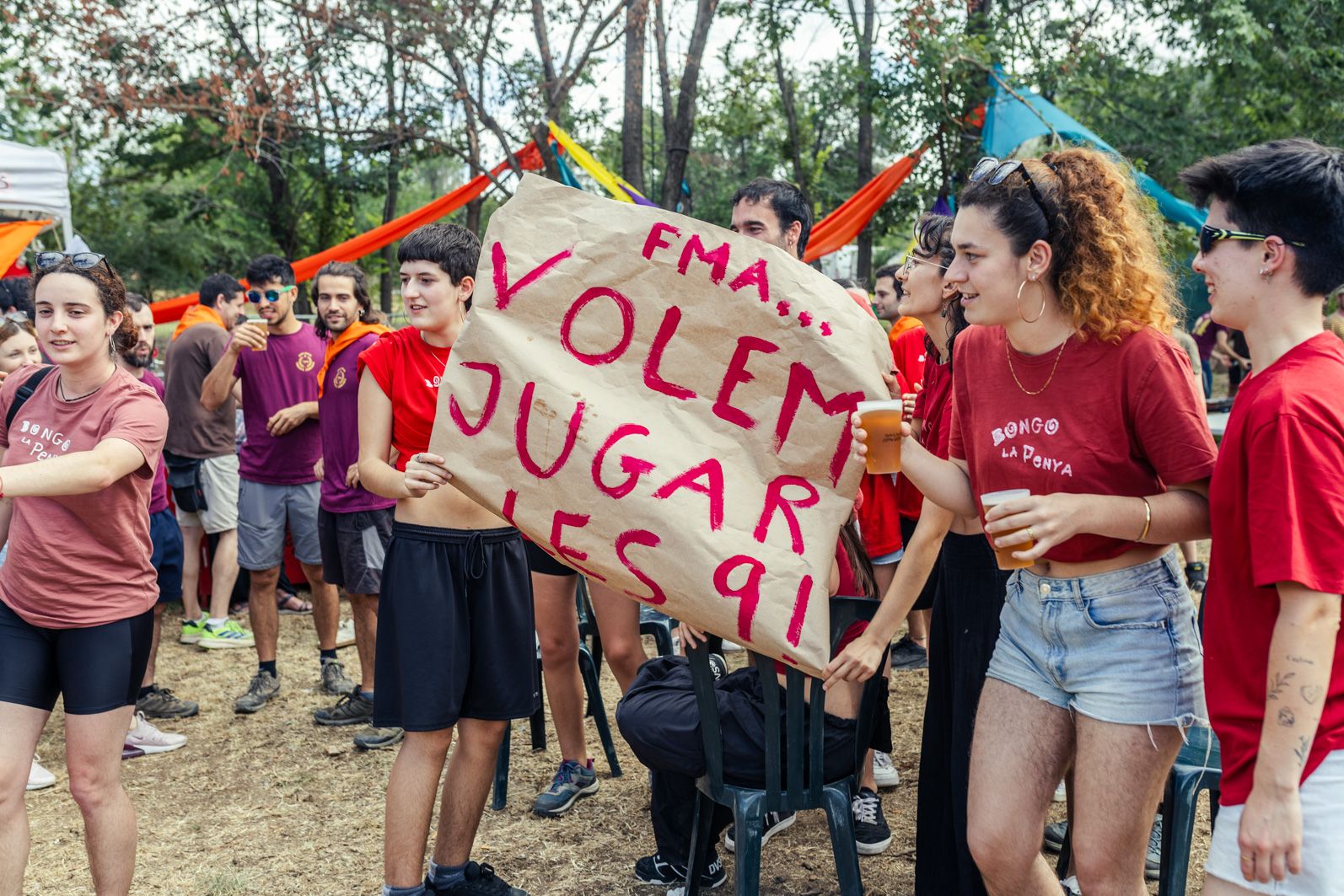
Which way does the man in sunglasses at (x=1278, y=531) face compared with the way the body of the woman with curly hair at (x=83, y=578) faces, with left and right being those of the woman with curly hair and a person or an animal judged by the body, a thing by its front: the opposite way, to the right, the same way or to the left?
to the right

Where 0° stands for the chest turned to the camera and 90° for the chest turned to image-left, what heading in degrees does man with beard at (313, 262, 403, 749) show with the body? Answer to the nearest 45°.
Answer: approximately 45°

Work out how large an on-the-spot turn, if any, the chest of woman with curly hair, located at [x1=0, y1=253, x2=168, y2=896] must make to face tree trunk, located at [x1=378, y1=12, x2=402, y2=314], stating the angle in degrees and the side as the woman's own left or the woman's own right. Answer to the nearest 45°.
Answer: approximately 135° to the woman's own right

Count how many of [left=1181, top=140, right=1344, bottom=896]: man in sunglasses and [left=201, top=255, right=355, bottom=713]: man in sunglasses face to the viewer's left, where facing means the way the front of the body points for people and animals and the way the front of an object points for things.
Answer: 1

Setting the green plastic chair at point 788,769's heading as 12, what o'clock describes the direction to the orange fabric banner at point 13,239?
The orange fabric banner is roughly at 12 o'clock from the green plastic chair.

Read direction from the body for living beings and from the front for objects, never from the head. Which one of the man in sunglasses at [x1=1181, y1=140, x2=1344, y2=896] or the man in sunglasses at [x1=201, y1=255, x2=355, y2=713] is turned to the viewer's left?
the man in sunglasses at [x1=1181, y1=140, x2=1344, y2=896]

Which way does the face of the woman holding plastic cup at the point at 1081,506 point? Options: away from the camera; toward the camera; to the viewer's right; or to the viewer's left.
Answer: to the viewer's left

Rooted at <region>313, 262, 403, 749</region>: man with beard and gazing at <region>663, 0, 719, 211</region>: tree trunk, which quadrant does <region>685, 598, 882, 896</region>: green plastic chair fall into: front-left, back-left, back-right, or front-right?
back-right

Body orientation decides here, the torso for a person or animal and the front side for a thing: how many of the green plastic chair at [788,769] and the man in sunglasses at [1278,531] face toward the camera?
0

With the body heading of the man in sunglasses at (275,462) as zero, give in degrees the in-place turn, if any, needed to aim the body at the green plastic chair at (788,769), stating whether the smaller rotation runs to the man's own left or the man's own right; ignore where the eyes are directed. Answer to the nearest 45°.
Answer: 0° — they already face it

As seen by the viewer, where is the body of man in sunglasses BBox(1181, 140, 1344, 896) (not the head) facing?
to the viewer's left

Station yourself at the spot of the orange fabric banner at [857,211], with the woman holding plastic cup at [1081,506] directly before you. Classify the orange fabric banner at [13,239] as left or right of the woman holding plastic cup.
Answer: right

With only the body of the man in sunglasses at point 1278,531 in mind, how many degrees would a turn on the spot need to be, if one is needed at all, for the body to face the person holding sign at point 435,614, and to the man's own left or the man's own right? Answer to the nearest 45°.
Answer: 0° — they already face them

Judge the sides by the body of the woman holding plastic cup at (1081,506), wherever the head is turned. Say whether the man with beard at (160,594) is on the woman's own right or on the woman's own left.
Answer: on the woman's own right

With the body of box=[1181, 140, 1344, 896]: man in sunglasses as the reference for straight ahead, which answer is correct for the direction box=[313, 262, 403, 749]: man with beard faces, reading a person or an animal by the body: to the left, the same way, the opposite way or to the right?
to the left
